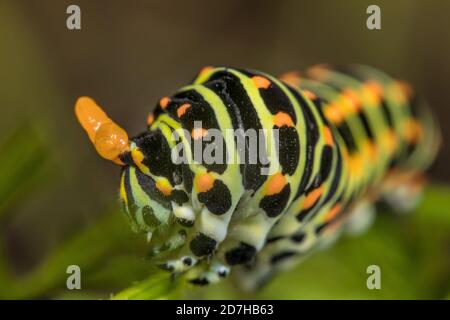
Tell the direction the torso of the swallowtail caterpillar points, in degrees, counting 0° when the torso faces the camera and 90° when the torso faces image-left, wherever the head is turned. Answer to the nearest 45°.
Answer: approximately 45°
